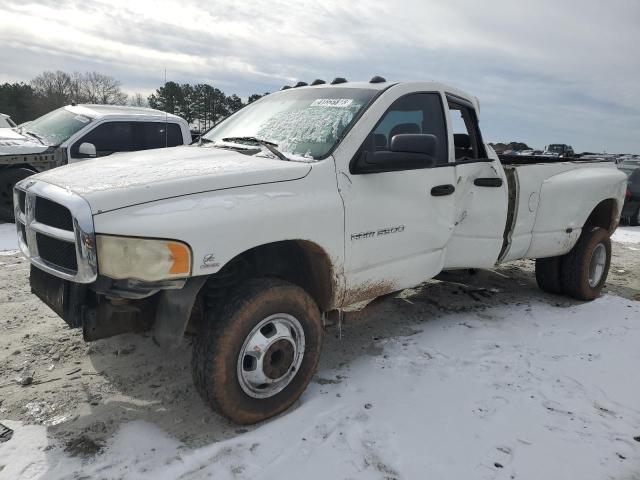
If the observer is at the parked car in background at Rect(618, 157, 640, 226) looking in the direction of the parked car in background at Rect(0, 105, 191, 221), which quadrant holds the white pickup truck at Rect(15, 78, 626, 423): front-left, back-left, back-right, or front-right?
front-left

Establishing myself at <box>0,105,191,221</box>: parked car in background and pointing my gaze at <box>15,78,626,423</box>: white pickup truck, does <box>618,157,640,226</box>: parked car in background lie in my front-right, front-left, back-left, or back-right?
front-left

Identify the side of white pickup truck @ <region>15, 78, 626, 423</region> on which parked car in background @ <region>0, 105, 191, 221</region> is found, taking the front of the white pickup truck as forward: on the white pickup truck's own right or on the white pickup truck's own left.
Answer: on the white pickup truck's own right

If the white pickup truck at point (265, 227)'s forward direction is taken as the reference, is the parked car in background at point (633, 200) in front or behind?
behind

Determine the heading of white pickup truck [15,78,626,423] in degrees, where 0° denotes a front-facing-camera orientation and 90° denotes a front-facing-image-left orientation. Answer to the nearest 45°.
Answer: approximately 45°

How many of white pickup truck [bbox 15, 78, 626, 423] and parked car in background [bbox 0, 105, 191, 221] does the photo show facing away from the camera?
0

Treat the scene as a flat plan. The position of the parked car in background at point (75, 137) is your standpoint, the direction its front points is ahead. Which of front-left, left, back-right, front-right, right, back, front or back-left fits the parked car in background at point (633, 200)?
back-left

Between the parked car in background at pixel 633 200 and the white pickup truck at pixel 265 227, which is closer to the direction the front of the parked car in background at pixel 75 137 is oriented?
the white pickup truck

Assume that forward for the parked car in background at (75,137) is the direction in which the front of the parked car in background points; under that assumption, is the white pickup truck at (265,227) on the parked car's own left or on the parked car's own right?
on the parked car's own left

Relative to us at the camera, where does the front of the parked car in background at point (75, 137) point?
facing the viewer and to the left of the viewer
